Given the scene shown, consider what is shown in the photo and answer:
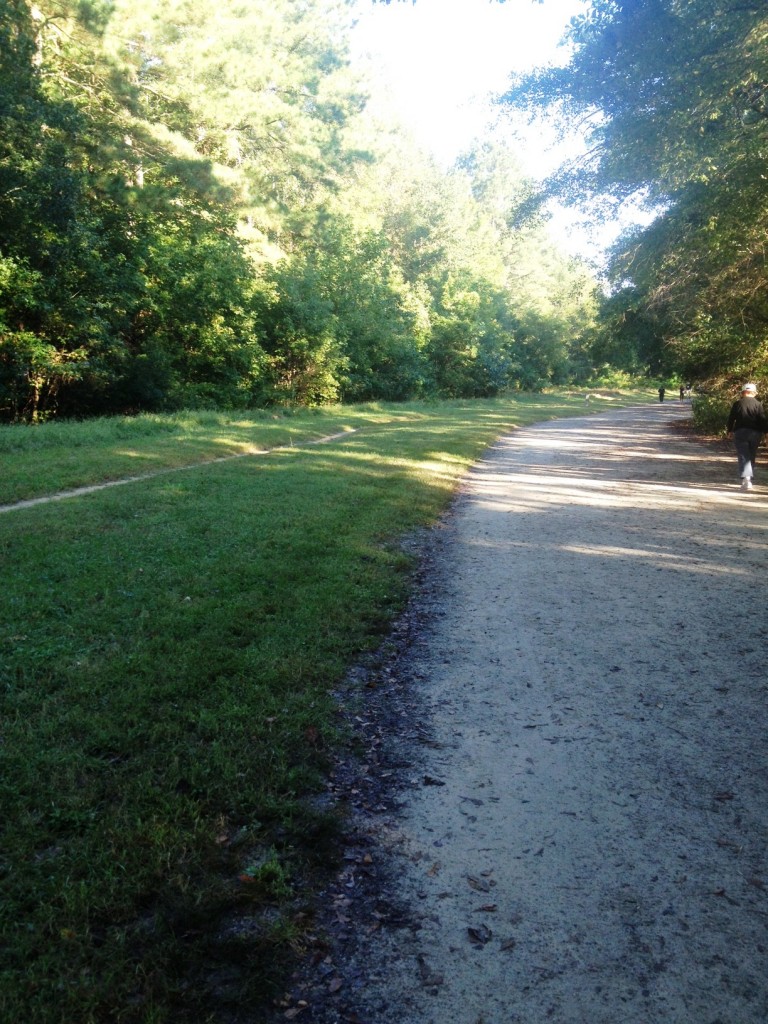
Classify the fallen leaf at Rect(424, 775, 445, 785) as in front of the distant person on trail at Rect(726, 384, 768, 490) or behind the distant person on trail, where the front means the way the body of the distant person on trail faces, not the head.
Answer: behind

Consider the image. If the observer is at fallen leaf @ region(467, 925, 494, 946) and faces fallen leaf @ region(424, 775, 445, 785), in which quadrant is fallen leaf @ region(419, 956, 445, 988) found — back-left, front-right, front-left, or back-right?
back-left

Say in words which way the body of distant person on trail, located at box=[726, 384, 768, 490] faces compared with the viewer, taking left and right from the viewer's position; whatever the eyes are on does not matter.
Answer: facing away from the viewer

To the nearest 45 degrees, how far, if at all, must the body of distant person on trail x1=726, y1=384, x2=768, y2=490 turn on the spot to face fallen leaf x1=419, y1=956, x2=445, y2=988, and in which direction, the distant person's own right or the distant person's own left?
approximately 180°

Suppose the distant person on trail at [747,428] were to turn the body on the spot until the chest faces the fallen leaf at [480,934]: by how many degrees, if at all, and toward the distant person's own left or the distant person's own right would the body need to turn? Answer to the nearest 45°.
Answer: approximately 180°
